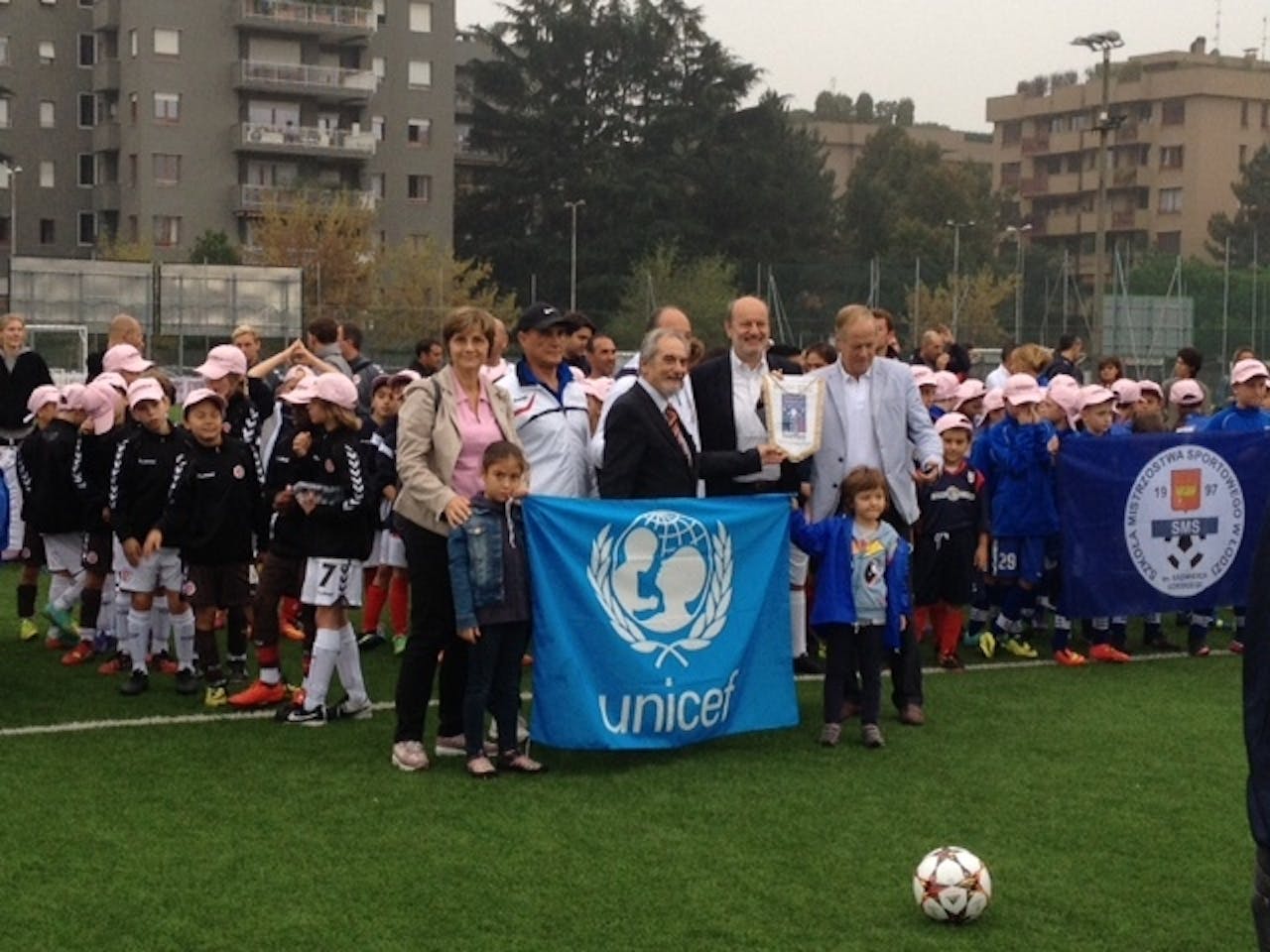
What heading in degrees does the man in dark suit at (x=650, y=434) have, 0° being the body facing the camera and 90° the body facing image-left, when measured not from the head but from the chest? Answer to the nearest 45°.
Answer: approximately 315°

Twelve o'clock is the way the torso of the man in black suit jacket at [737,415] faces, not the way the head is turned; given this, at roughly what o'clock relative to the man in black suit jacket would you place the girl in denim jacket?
The girl in denim jacket is roughly at 1 o'clock from the man in black suit jacket.

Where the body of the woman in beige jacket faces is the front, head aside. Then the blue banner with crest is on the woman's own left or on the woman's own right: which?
on the woman's own left

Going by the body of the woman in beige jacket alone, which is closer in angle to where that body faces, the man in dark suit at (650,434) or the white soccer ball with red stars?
the white soccer ball with red stars

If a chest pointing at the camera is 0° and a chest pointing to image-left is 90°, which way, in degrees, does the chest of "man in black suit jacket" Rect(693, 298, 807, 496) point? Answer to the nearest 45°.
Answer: approximately 0°

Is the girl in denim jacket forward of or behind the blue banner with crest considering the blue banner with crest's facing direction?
forward

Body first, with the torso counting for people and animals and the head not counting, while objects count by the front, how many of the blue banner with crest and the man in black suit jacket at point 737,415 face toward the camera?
2

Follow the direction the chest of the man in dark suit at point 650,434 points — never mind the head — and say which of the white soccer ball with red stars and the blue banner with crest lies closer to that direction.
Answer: the white soccer ball with red stars
